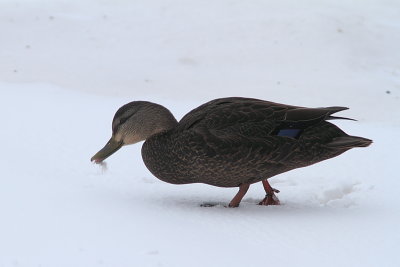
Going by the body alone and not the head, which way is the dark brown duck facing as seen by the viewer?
to the viewer's left
